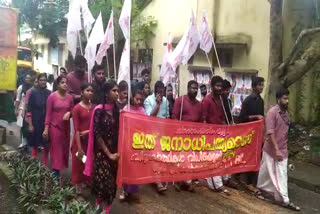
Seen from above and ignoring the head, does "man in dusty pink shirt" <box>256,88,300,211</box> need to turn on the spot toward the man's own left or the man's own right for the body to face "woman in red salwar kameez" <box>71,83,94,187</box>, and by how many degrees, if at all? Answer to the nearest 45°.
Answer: approximately 90° to the man's own right

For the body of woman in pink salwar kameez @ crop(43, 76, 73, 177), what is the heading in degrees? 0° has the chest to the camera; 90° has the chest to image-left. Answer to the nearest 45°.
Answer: approximately 315°

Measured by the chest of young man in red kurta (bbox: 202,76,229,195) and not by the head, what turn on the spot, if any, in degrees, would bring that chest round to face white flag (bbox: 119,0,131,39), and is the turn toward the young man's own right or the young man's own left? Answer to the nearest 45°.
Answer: approximately 90° to the young man's own right

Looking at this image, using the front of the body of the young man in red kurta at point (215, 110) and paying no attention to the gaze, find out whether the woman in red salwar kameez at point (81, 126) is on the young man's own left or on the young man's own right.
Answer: on the young man's own right

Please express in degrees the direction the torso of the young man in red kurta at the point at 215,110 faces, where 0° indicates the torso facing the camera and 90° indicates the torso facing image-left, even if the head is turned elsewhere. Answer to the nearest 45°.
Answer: approximately 315°

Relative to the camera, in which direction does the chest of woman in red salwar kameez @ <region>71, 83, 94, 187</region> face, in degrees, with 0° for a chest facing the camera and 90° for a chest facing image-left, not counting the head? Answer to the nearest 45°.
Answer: approximately 315°

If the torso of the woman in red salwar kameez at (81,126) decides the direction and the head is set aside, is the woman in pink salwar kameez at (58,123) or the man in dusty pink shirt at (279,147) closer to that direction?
the man in dusty pink shirt

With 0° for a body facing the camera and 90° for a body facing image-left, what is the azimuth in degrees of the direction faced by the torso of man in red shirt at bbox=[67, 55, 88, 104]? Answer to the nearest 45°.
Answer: approximately 315°

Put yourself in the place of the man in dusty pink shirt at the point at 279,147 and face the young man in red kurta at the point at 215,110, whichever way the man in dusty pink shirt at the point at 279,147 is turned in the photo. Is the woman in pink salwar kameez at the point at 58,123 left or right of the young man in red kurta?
left
